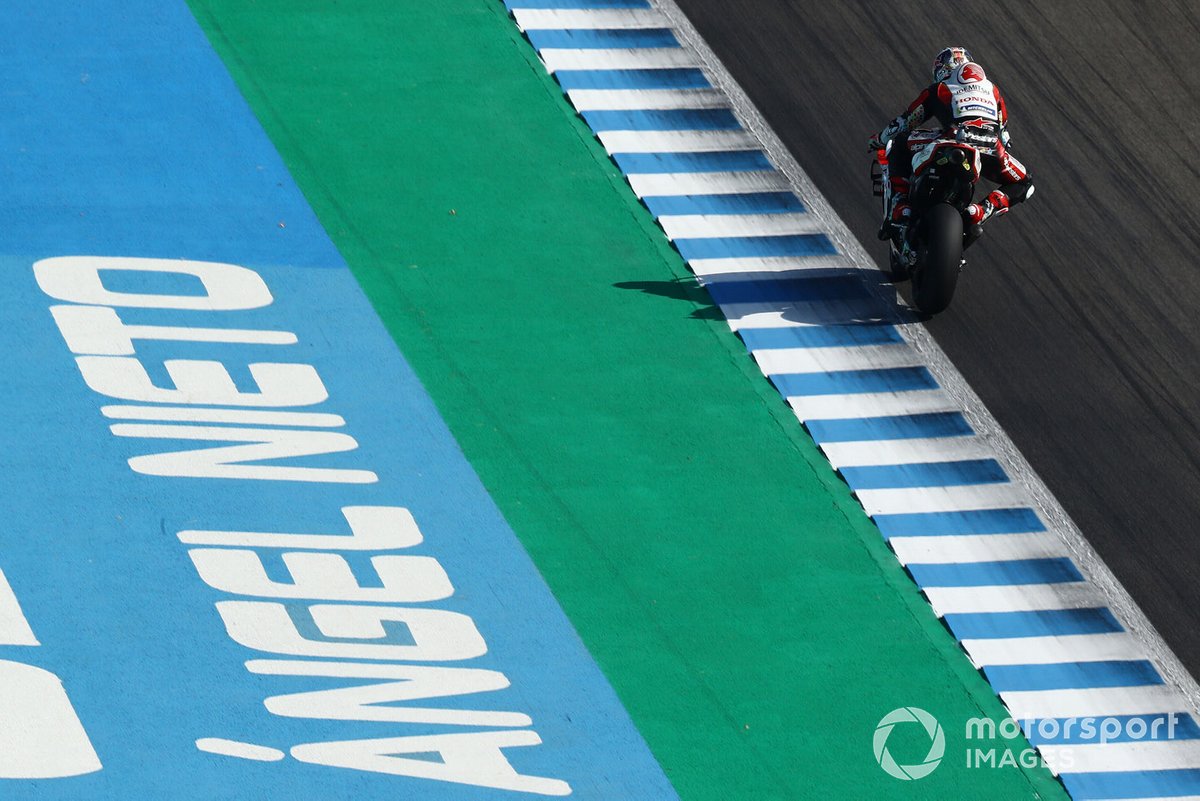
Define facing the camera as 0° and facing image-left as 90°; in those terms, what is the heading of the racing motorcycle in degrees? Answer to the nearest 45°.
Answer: approximately 180°
